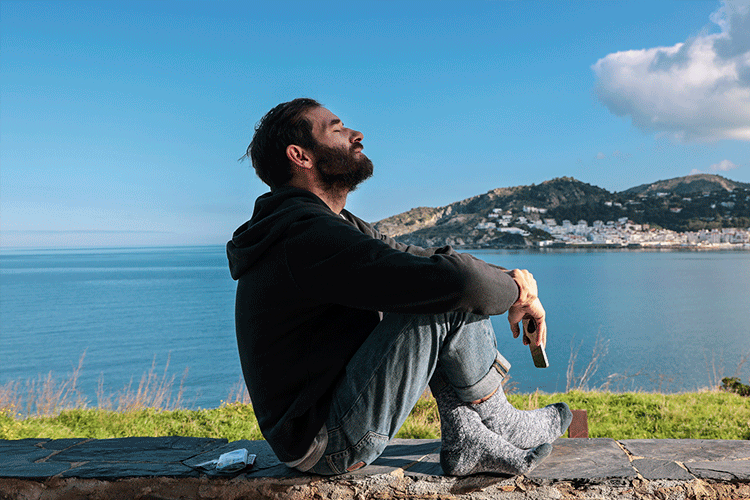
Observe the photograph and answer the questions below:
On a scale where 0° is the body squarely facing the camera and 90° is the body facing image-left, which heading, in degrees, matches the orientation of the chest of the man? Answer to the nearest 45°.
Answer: approximately 270°

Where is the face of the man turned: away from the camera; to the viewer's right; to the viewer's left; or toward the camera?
to the viewer's right
